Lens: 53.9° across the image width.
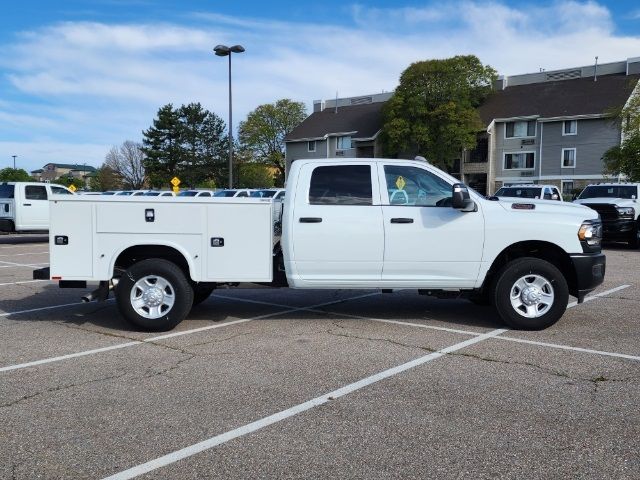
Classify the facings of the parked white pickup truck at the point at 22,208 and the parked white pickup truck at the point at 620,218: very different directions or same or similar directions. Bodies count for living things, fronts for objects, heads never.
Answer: very different directions

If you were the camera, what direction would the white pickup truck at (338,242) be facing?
facing to the right of the viewer

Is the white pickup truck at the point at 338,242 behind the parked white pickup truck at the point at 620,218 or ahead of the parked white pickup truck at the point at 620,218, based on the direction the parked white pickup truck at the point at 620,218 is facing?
ahead

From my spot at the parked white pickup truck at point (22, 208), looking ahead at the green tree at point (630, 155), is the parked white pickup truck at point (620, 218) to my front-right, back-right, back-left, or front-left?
front-right

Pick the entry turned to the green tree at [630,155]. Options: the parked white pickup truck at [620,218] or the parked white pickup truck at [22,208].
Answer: the parked white pickup truck at [22,208]

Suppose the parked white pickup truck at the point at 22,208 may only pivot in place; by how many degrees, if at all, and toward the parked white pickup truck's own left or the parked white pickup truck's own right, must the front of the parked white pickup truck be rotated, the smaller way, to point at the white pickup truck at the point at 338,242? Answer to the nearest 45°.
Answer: approximately 90° to the parked white pickup truck's own right

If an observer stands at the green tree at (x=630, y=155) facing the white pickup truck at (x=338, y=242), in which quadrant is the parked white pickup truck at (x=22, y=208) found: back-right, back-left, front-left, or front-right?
front-right

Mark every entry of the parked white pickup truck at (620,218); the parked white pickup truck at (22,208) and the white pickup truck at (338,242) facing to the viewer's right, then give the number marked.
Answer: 2

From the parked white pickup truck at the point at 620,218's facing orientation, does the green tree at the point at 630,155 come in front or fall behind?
behind

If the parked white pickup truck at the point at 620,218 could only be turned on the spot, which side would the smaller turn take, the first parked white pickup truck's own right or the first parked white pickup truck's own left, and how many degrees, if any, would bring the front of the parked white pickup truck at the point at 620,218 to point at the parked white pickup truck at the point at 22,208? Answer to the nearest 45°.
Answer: approximately 45° to the first parked white pickup truck's own right

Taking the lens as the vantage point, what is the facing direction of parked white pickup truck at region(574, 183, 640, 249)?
facing the viewer and to the left of the viewer

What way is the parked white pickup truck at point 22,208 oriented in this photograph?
to the viewer's right

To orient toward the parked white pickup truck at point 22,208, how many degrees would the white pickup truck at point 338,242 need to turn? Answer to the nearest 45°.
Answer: approximately 135° to its left

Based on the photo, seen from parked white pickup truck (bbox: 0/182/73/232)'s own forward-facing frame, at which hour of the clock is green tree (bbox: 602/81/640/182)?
The green tree is roughly at 12 o'clock from the parked white pickup truck.

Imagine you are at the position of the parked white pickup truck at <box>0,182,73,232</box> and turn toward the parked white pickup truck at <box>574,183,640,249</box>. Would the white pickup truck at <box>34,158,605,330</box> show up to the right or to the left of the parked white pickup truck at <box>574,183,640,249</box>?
right

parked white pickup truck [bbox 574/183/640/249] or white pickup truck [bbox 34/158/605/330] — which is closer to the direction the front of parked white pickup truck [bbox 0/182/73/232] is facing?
the parked white pickup truck
